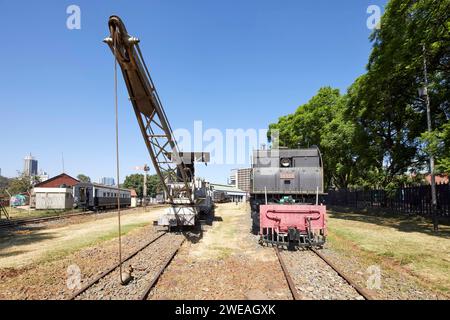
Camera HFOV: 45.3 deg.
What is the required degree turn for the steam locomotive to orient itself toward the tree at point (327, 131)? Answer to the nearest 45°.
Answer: approximately 180°

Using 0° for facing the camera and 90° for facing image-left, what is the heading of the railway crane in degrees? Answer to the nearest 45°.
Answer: approximately 45°

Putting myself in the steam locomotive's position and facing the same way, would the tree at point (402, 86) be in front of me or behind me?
behind

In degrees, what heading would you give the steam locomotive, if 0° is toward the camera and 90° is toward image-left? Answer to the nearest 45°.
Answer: approximately 0°
